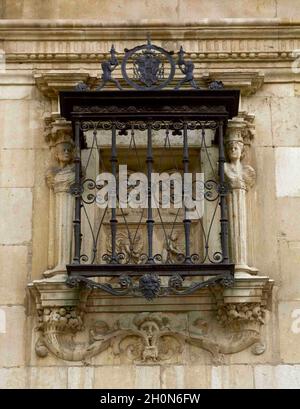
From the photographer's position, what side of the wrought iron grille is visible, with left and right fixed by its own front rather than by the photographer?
front
